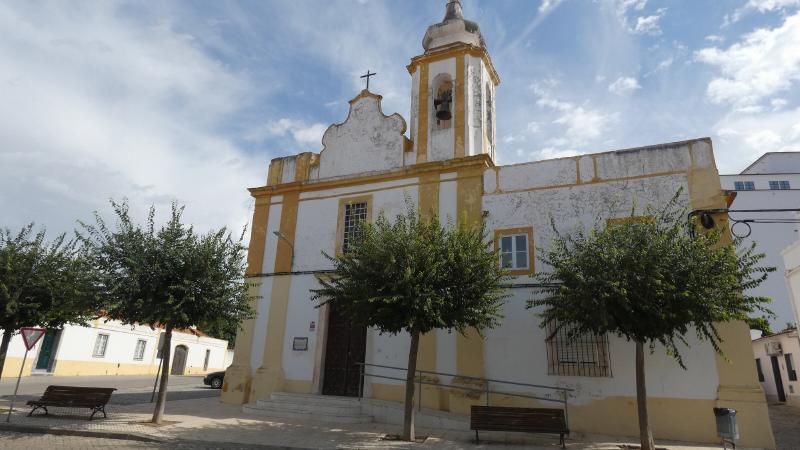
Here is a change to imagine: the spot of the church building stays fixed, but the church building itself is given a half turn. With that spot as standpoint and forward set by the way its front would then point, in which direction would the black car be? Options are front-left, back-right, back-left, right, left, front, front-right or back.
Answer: left

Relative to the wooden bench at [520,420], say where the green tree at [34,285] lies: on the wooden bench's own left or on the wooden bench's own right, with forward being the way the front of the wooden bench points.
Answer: on the wooden bench's own right

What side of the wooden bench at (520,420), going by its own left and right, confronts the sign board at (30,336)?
right

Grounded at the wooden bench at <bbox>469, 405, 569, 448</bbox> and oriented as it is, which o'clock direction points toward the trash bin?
The trash bin is roughly at 9 o'clock from the wooden bench.

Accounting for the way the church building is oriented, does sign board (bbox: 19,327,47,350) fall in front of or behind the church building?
in front

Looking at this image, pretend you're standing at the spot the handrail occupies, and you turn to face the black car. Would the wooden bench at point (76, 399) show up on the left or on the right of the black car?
left

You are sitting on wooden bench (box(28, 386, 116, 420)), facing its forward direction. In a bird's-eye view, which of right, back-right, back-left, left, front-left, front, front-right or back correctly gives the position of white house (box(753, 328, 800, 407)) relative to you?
back-left

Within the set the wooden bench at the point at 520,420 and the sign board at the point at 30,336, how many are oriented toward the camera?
2

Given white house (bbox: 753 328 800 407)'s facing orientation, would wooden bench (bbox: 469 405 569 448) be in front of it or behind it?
in front

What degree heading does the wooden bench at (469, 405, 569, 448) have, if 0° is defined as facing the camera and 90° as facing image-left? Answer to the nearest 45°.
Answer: approximately 0°
